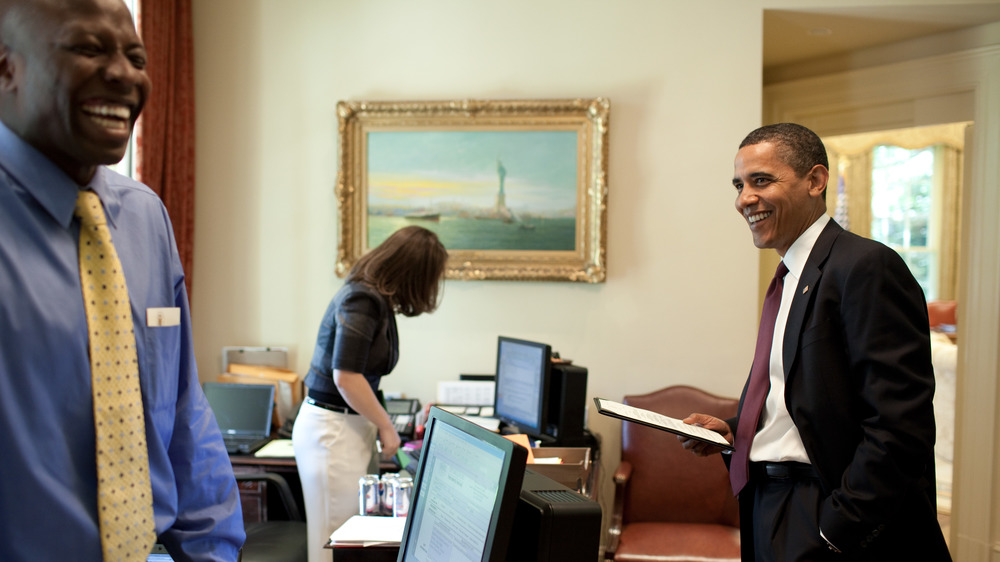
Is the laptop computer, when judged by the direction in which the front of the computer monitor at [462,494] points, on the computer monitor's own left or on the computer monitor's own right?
on the computer monitor's own right

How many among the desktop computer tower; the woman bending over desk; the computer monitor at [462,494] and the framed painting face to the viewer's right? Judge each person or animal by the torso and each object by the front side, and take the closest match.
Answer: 1

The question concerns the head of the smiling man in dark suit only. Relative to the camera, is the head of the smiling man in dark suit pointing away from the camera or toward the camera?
toward the camera

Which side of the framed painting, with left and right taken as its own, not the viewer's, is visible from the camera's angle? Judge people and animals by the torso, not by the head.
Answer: front

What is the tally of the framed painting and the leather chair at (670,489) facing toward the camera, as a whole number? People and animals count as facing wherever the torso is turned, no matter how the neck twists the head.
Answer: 2

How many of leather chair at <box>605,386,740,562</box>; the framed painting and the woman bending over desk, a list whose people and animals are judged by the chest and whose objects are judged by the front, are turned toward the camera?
2

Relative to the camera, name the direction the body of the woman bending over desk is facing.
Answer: to the viewer's right

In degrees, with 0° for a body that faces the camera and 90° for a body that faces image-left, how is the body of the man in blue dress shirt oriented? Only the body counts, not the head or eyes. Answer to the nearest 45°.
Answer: approximately 315°

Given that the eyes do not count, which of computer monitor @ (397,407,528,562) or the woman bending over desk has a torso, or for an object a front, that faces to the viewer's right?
the woman bending over desk

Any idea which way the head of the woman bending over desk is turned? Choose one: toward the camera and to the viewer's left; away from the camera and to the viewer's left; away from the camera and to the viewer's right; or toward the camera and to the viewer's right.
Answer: away from the camera and to the viewer's right

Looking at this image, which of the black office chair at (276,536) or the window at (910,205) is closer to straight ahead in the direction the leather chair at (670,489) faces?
the black office chair

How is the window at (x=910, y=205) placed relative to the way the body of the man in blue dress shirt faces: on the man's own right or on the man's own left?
on the man's own left

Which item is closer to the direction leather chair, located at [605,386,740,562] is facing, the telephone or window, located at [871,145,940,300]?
the telephone
